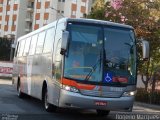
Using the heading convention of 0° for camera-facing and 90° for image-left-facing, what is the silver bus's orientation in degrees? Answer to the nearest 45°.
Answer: approximately 315°

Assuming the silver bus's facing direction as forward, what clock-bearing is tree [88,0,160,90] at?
The tree is roughly at 8 o'clock from the silver bus.

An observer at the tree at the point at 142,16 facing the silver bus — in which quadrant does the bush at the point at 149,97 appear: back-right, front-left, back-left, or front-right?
front-left

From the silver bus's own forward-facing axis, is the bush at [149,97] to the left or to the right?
on its left
